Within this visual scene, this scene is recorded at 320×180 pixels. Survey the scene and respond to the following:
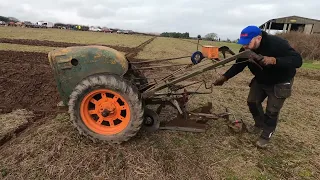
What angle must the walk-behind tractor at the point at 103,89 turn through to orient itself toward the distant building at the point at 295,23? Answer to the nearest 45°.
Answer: approximately 135° to its right

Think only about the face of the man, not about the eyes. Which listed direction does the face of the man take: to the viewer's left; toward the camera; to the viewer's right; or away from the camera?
to the viewer's left

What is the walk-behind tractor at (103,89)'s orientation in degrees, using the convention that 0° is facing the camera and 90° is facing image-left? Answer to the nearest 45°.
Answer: approximately 90°

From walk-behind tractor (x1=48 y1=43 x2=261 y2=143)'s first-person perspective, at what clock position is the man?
The man is roughly at 6 o'clock from the walk-behind tractor.

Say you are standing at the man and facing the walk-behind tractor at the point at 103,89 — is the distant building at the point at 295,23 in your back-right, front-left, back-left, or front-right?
back-right
